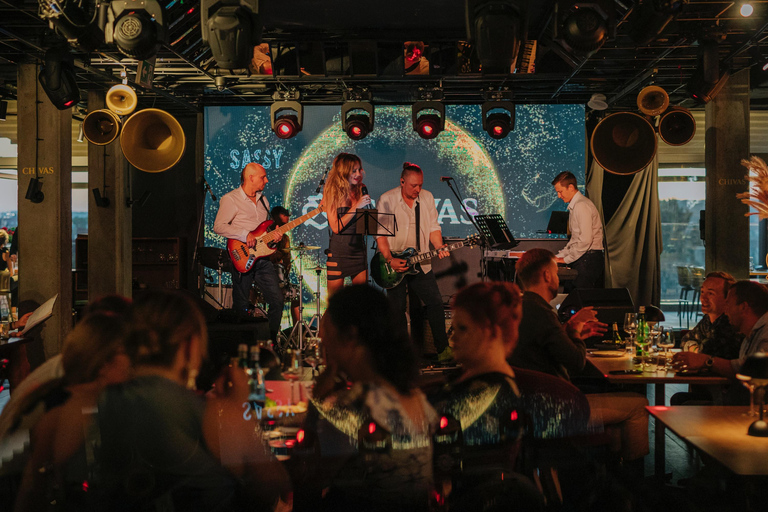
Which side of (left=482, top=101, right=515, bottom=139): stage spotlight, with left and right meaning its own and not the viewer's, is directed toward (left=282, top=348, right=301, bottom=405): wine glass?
front

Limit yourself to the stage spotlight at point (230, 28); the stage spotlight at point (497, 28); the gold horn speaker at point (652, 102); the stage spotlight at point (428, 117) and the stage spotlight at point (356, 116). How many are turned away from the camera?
2

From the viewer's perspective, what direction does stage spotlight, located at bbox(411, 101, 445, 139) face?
toward the camera

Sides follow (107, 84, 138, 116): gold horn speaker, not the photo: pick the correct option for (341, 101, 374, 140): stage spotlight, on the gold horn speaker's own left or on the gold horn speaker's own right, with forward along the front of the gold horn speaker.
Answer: on the gold horn speaker's own left

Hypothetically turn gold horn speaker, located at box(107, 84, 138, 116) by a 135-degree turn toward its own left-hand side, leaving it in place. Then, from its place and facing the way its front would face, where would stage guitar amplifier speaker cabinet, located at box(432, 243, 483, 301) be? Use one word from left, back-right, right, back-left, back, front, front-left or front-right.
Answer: front-right

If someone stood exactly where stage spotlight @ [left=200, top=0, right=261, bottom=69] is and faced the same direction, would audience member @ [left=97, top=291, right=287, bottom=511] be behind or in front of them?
behind

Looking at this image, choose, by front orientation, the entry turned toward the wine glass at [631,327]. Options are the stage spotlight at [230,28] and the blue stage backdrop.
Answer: the blue stage backdrop

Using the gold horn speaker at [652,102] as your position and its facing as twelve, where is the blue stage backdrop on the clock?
The blue stage backdrop is roughly at 4 o'clock from the gold horn speaker.

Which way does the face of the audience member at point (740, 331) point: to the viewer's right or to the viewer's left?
to the viewer's left

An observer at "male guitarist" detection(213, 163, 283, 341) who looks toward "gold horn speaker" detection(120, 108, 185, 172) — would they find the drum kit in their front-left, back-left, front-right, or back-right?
back-right

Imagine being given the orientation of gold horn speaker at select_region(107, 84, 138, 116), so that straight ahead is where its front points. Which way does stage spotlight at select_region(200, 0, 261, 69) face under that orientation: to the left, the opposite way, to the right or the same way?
the opposite way

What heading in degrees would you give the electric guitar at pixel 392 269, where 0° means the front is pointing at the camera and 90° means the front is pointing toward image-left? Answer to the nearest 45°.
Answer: approximately 0°

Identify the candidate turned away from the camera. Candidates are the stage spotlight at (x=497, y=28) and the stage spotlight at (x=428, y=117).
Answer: the stage spotlight at (x=497, y=28)

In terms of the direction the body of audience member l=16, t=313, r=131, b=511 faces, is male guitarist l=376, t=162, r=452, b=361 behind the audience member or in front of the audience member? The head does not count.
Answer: in front

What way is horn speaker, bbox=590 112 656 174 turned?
toward the camera

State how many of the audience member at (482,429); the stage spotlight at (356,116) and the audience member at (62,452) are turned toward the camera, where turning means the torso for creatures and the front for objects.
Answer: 1

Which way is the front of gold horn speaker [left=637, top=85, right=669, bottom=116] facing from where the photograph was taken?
facing the viewer

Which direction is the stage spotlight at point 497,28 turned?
away from the camera

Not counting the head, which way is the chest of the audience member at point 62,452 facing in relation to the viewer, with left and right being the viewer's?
facing away from the viewer and to the right of the viewer

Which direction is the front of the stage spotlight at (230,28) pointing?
away from the camera
